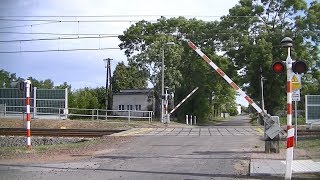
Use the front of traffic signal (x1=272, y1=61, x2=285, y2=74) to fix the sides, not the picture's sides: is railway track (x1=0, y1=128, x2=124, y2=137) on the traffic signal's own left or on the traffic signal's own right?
on the traffic signal's own right

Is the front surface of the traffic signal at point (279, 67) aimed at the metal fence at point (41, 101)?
no

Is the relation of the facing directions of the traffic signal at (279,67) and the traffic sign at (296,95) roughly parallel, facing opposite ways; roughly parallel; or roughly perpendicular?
roughly parallel

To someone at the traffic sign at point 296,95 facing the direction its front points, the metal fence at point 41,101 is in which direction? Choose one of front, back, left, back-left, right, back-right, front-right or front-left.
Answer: back-right

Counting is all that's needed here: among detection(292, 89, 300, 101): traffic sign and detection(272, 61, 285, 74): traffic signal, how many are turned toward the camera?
2

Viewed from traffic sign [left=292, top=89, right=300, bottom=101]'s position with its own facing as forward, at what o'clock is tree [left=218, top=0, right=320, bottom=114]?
The tree is roughly at 6 o'clock from the traffic sign.

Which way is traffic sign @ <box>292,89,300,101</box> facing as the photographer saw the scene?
facing the viewer

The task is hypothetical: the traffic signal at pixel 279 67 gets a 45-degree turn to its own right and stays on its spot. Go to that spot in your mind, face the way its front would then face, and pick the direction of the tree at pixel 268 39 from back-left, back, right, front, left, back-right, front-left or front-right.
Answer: back-right

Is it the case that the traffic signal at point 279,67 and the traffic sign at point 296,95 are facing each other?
no
